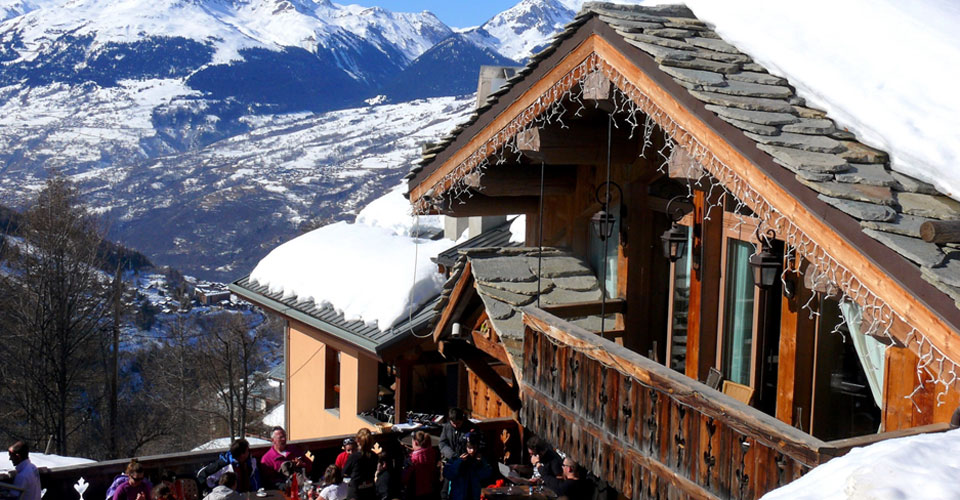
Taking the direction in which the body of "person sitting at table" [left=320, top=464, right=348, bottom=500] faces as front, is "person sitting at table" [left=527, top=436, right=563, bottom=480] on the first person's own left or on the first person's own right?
on the first person's own right

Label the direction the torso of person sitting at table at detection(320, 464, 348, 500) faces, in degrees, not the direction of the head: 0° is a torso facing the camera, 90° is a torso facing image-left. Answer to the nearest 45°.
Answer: approximately 180°

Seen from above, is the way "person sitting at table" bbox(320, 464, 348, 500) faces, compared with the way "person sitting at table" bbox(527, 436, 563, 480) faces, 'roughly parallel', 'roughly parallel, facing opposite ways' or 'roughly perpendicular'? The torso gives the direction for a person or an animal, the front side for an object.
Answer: roughly perpendicular

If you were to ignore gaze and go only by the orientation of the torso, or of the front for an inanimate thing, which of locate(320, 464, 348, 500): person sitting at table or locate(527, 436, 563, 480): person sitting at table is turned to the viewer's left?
locate(527, 436, 563, 480): person sitting at table

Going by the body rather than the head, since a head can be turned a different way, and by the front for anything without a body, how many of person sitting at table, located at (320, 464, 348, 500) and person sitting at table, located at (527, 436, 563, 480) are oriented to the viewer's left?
1

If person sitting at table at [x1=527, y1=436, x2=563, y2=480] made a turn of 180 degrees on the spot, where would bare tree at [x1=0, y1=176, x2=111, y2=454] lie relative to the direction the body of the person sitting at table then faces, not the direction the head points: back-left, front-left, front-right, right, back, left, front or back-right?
back-left

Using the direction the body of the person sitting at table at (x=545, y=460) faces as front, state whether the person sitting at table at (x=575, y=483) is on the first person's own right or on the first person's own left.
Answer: on the first person's own left

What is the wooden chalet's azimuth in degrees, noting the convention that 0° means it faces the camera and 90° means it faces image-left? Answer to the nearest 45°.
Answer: approximately 45°

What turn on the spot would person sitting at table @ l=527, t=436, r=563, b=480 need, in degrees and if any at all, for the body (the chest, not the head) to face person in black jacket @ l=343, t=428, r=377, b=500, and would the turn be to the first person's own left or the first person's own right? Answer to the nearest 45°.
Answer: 0° — they already face them

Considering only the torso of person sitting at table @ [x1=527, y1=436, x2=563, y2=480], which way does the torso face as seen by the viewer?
to the viewer's left

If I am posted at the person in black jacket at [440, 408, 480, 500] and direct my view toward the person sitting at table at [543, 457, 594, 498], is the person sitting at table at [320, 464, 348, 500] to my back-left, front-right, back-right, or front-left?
back-right
